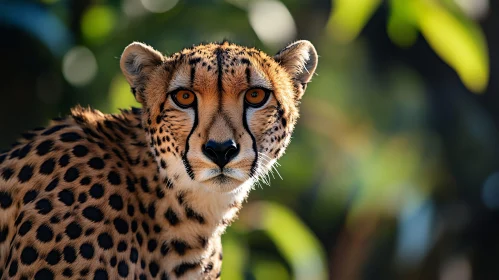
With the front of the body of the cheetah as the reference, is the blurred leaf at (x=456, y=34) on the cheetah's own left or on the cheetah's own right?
on the cheetah's own left

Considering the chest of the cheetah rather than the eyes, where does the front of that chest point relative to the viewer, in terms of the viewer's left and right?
facing the viewer and to the right of the viewer
